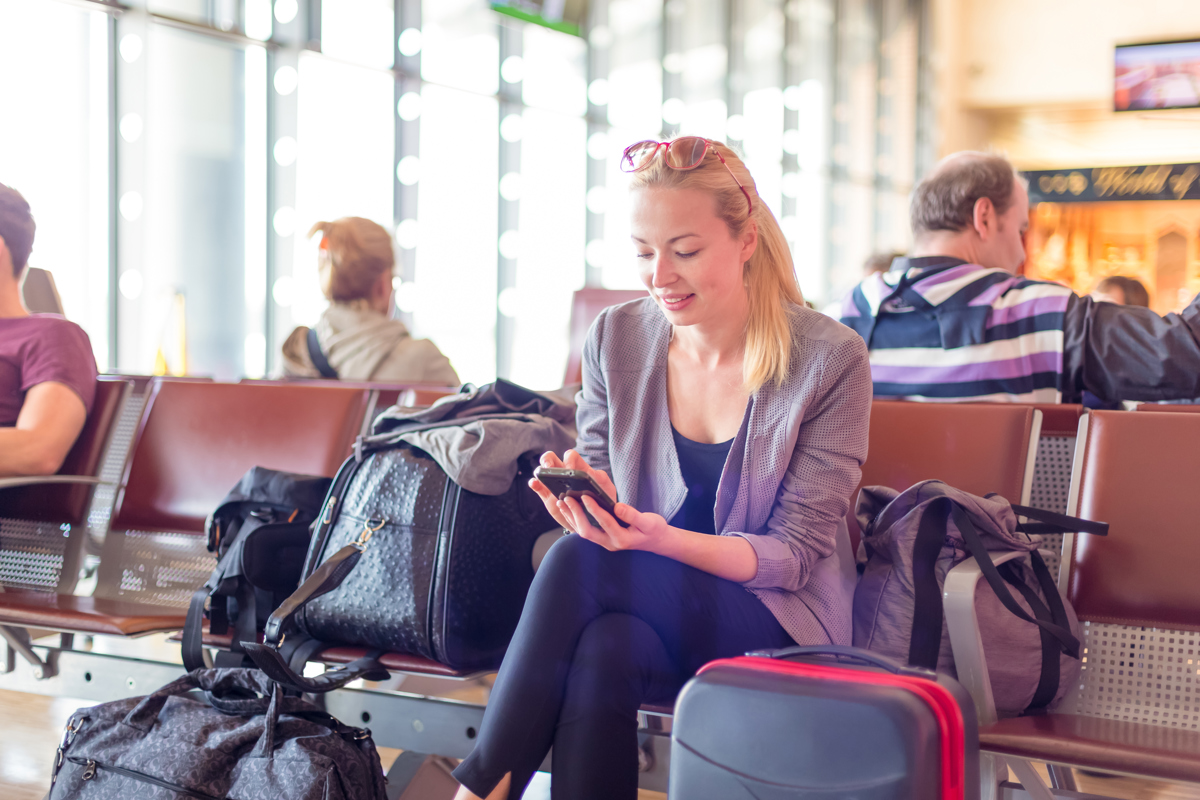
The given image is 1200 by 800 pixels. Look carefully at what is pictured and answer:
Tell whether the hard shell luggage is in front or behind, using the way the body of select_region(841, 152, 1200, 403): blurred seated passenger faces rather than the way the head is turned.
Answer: behind

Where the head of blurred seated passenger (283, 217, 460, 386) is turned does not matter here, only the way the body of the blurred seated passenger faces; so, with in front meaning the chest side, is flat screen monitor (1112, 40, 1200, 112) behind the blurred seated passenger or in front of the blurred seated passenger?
in front

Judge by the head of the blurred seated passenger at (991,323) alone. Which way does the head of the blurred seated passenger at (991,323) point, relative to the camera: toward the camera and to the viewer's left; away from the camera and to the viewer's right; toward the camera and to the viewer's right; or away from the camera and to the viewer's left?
away from the camera and to the viewer's right

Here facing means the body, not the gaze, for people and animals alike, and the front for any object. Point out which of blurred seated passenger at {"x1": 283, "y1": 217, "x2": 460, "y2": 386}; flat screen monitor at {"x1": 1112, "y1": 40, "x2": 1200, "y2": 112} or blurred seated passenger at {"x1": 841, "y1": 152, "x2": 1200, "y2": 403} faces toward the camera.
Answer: the flat screen monitor

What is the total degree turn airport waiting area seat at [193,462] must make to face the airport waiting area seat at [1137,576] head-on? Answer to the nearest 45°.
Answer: approximately 90° to its left

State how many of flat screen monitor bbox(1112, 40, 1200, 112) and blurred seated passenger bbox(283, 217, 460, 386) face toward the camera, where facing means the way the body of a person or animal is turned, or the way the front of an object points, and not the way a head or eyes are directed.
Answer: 1

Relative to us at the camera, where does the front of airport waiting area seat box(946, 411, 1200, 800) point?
facing the viewer and to the left of the viewer

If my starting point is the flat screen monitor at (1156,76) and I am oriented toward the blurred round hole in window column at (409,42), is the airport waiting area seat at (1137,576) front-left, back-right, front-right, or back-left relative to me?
front-left

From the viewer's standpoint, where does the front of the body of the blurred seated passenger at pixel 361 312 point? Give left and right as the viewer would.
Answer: facing away from the viewer and to the right of the viewer

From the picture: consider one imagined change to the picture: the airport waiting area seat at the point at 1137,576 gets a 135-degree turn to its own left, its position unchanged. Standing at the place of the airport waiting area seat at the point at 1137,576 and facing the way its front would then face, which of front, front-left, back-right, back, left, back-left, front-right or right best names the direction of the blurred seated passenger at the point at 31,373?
back

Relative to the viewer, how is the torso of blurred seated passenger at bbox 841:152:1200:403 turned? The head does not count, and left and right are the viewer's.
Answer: facing away from the viewer and to the right of the viewer

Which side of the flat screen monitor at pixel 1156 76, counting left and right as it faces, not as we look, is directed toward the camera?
front

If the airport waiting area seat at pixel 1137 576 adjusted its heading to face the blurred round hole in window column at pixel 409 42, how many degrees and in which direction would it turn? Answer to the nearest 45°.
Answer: approximately 90° to its right
